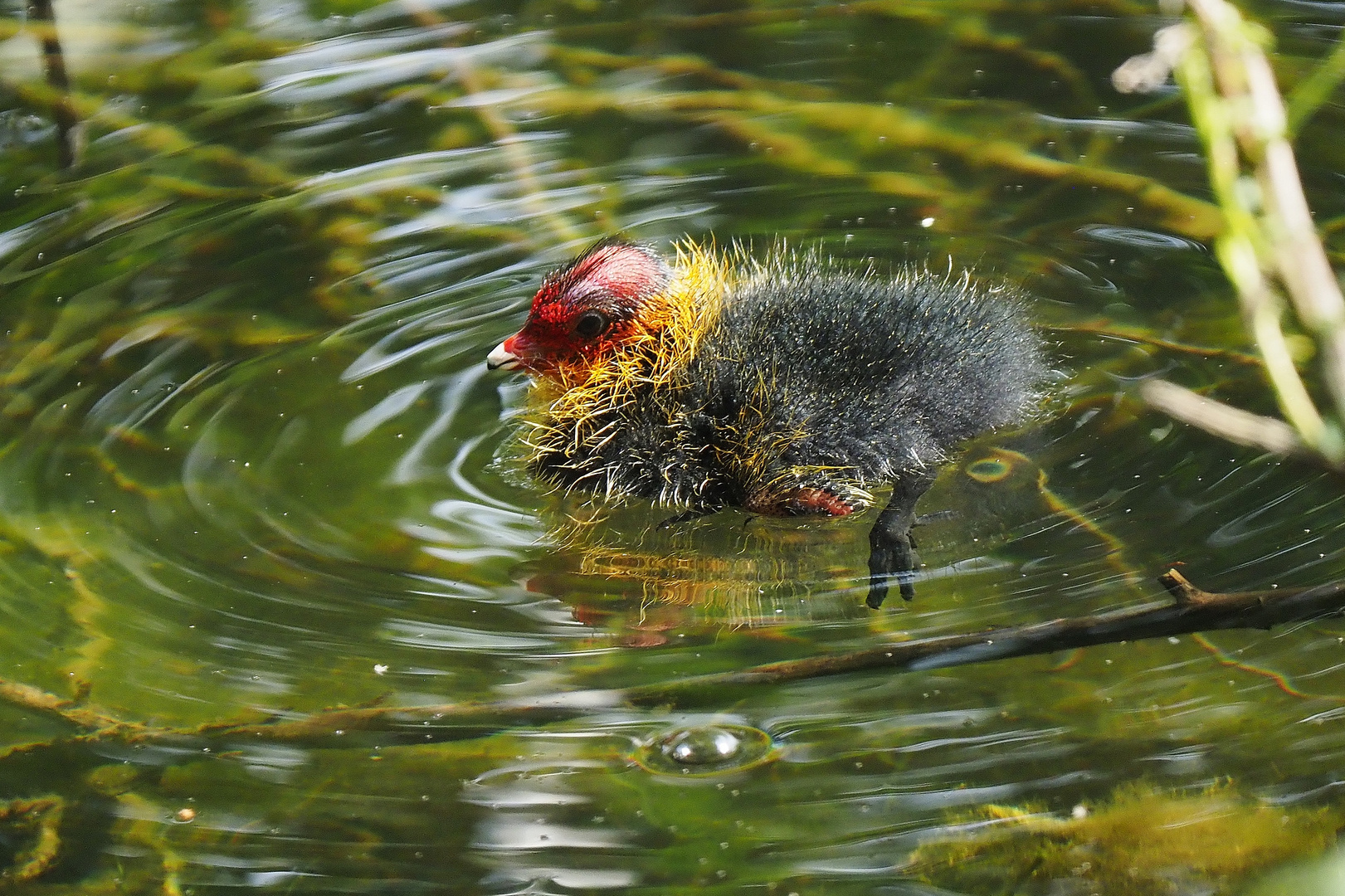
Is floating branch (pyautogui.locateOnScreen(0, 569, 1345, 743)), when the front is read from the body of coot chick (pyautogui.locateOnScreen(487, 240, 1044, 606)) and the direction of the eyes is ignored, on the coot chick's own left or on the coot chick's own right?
on the coot chick's own left

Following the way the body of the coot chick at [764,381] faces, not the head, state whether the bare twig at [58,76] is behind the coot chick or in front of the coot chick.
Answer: in front

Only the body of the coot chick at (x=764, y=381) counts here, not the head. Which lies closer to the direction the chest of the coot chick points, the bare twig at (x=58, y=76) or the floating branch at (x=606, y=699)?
the bare twig

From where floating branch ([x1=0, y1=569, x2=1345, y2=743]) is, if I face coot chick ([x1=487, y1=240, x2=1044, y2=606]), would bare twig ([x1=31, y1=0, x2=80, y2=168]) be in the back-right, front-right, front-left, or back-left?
front-left

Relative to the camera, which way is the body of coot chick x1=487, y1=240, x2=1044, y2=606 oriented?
to the viewer's left

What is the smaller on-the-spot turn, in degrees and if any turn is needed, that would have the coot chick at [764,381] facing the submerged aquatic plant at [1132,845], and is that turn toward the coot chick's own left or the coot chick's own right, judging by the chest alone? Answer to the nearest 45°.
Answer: approximately 90° to the coot chick's own left
